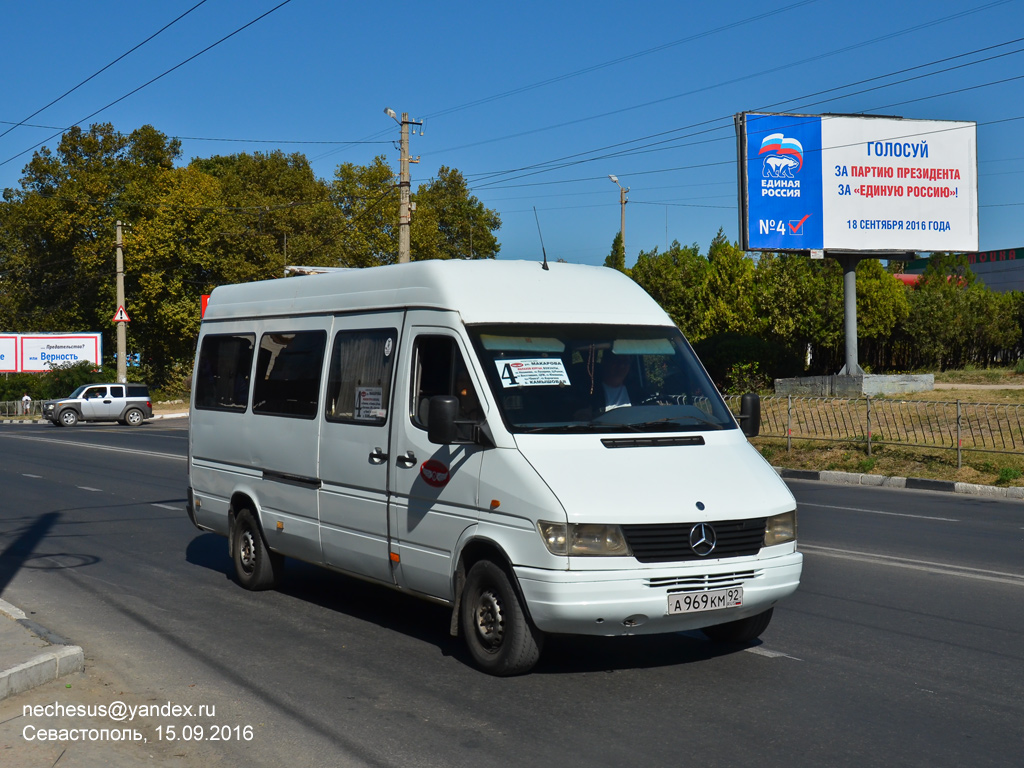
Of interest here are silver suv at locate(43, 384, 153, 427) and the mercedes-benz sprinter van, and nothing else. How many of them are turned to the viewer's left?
1

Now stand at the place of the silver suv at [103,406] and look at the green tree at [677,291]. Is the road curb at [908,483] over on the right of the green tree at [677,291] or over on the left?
right

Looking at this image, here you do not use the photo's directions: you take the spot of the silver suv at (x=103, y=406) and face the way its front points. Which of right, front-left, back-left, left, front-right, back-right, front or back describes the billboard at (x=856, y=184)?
back-left

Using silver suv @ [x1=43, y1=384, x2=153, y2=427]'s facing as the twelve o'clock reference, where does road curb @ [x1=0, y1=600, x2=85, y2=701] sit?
The road curb is roughly at 9 o'clock from the silver suv.

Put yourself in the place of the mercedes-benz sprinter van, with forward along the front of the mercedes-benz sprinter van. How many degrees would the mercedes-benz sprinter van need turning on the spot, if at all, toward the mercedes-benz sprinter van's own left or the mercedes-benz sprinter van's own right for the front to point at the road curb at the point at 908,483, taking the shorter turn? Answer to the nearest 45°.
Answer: approximately 90° to the mercedes-benz sprinter van's own left

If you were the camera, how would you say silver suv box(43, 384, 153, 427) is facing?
facing to the left of the viewer

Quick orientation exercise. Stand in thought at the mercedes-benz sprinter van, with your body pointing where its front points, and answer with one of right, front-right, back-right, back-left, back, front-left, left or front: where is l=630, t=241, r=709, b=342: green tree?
back-left

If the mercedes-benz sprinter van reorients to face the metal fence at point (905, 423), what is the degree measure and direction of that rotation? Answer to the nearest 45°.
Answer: approximately 90° to its left

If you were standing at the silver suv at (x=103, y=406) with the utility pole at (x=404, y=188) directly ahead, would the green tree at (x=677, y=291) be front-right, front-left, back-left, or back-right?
front-left

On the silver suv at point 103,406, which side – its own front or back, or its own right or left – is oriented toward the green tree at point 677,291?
back

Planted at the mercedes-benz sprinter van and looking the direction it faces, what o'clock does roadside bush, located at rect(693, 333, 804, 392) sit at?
The roadside bush is roughly at 8 o'clock from the mercedes-benz sprinter van.

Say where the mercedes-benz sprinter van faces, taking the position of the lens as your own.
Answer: facing the viewer and to the right of the viewer

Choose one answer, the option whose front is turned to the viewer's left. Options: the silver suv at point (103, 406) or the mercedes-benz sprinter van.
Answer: the silver suv
